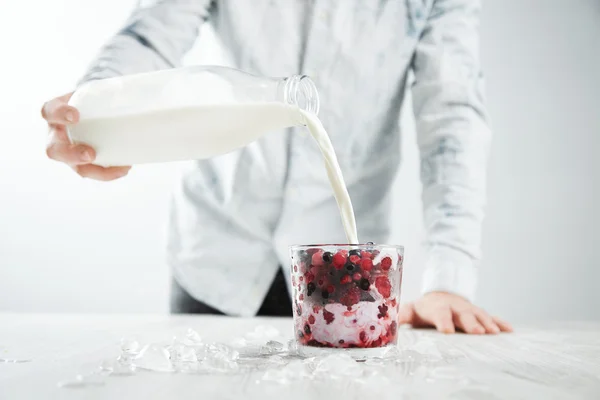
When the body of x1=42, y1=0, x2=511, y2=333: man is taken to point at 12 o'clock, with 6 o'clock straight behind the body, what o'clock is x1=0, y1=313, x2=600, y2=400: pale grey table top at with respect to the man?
The pale grey table top is roughly at 12 o'clock from the man.

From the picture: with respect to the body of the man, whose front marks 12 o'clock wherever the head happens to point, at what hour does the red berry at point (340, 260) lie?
The red berry is roughly at 12 o'clock from the man.

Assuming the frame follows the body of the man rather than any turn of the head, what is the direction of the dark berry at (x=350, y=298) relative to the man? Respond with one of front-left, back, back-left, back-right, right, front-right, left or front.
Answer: front

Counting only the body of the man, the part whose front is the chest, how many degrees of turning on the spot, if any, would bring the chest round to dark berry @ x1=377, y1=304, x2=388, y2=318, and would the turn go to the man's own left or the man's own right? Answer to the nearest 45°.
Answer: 0° — they already face it

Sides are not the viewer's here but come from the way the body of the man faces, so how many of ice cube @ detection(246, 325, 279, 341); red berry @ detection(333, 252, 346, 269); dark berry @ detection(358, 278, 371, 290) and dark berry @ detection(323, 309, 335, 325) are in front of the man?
4

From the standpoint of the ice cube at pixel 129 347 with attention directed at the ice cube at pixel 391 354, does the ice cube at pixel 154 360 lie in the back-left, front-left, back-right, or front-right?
front-right

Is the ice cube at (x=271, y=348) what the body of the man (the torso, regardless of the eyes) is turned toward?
yes

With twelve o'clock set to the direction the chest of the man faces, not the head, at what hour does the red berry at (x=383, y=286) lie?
The red berry is roughly at 12 o'clock from the man.

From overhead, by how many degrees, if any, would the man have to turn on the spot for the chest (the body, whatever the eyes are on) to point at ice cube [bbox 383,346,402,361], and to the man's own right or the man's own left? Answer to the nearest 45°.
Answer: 0° — they already face it

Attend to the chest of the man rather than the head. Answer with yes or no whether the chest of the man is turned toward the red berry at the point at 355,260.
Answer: yes

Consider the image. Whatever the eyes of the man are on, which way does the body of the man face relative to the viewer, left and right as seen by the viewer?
facing the viewer

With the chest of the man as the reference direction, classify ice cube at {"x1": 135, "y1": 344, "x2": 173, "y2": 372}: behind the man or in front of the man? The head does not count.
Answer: in front

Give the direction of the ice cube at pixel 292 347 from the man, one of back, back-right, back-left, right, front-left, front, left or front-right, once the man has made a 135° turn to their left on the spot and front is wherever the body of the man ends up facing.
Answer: back-right

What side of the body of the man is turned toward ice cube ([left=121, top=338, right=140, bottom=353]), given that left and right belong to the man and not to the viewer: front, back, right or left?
front

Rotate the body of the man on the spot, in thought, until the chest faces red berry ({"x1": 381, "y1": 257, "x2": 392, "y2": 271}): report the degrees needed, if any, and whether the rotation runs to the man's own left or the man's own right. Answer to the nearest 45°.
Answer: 0° — they already face it

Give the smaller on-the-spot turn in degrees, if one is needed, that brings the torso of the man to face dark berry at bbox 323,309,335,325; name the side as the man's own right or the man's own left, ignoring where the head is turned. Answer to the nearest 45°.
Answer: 0° — they already face it
